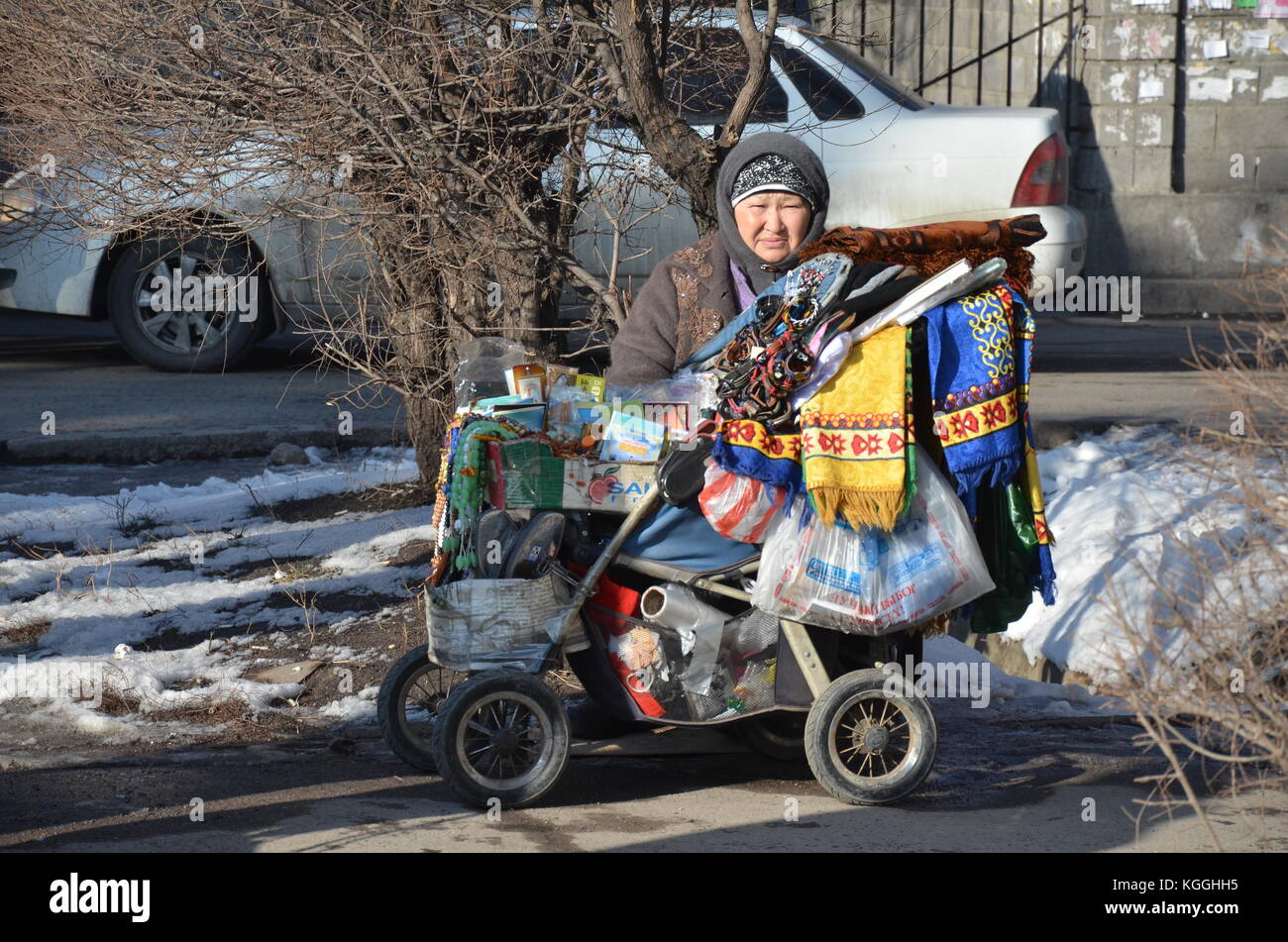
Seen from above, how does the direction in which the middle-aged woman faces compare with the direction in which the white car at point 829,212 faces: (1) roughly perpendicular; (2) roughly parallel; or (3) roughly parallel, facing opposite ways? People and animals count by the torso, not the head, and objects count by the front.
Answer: roughly perpendicular

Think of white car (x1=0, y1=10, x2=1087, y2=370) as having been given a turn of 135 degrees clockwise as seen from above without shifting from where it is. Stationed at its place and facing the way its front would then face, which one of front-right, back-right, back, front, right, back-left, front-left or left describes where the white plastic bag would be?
back-right

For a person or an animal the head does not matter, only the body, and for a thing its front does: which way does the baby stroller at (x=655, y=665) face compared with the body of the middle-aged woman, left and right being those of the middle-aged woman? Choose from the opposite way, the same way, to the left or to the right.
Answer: to the right

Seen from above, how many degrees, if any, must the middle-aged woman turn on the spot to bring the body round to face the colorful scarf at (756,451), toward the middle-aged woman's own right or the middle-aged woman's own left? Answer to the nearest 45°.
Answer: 0° — they already face it

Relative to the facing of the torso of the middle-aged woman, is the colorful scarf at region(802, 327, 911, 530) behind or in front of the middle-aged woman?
in front

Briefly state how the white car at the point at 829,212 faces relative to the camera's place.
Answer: facing to the left of the viewer

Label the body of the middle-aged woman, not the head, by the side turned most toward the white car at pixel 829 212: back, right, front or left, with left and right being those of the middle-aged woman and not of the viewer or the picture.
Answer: back

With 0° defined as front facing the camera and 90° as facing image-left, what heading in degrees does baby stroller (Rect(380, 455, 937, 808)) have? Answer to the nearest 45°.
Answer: approximately 90°

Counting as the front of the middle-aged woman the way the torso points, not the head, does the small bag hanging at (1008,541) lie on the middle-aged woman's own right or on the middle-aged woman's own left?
on the middle-aged woman's own left

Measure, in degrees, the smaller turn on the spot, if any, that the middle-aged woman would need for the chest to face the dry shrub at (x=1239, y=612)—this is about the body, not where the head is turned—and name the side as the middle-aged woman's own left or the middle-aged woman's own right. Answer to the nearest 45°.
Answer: approximately 45° to the middle-aged woman's own left

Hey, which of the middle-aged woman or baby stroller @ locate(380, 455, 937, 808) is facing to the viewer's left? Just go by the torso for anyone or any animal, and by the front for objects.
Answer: the baby stroller

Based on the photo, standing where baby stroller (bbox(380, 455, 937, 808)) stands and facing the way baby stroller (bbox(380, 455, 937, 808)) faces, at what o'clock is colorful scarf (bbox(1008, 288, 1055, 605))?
The colorful scarf is roughly at 6 o'clock from the baby stroller.

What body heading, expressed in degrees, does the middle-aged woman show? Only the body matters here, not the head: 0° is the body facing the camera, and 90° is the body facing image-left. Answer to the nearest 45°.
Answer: approximately 0°
